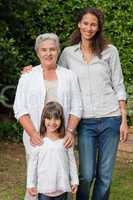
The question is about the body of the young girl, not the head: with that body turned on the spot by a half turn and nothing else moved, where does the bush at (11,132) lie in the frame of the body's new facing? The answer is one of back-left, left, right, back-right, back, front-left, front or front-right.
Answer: front

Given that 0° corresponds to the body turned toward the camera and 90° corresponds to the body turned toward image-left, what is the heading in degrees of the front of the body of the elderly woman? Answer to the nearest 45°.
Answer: approximately 0°

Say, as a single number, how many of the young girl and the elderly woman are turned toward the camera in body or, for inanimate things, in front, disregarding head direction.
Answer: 2
